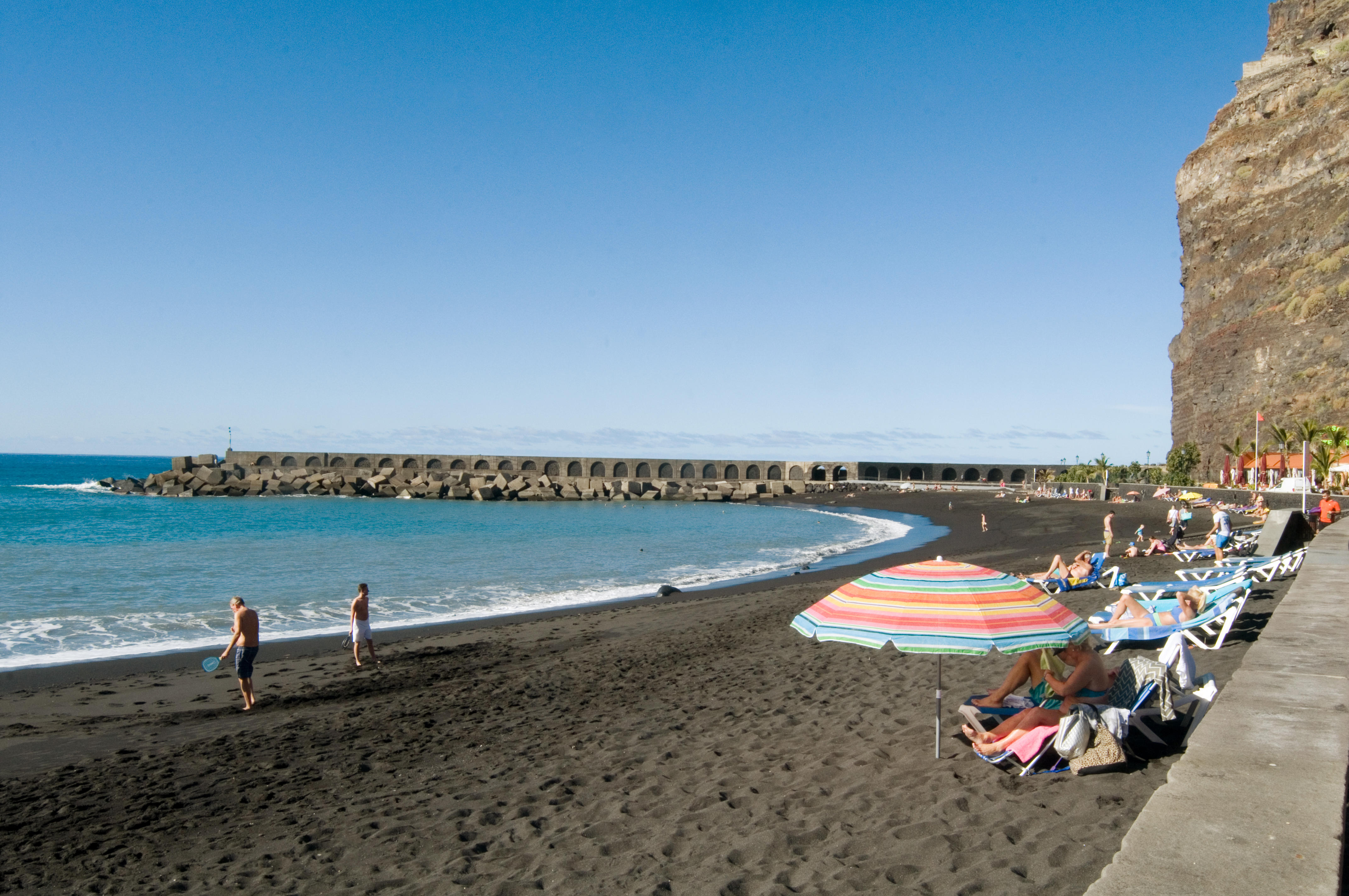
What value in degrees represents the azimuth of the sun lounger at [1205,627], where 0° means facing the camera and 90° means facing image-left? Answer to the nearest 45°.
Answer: approximately 90°

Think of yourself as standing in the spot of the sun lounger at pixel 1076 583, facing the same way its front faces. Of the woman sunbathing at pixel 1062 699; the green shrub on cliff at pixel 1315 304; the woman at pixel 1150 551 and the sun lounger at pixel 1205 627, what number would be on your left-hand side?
2

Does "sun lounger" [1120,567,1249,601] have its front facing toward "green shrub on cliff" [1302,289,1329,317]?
no

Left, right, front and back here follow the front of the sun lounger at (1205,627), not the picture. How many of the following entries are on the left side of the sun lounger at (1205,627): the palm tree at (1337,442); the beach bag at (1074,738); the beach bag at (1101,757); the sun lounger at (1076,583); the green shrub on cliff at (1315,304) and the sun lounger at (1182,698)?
3

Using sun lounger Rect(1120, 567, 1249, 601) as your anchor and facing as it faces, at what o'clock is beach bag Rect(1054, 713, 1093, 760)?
The beach bag is roughly at 9 o'clock from the sun lounger.

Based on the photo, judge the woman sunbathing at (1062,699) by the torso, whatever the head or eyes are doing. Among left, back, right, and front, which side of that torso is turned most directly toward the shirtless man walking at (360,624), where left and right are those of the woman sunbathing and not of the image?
front

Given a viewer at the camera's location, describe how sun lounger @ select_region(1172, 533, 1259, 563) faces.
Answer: facing to the left of the viewer

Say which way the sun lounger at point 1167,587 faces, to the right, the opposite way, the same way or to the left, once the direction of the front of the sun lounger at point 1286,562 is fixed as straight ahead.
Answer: the same way

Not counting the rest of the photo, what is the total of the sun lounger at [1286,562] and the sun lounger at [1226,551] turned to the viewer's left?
2

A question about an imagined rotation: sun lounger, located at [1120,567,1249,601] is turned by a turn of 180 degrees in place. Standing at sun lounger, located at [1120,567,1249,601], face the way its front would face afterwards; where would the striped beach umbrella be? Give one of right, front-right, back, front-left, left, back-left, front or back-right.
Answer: right

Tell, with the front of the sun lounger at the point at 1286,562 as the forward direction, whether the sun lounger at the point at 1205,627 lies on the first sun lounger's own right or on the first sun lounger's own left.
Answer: on the first sun lounger's own left

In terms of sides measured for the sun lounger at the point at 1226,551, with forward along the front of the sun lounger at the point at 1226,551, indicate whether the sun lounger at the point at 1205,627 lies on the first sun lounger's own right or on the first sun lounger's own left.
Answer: on the first sun lounger's own left

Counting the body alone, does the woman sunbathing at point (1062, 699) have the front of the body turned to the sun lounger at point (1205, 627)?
no

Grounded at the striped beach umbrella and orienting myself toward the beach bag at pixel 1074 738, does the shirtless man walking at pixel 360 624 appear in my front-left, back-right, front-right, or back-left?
back-left

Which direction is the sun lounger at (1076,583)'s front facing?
to the viewer's left

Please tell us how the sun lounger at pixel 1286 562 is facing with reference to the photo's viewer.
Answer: facing to the left of the viewer

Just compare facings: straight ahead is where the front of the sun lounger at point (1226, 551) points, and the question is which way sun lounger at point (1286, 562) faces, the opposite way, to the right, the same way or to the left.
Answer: the same way

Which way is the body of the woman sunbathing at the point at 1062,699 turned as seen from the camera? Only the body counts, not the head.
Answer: to the viewer's left

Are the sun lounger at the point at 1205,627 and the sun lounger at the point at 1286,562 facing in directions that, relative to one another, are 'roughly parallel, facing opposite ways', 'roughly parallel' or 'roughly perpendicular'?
roughly parallel

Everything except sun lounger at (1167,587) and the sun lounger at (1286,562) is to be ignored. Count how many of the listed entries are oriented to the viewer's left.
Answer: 2
